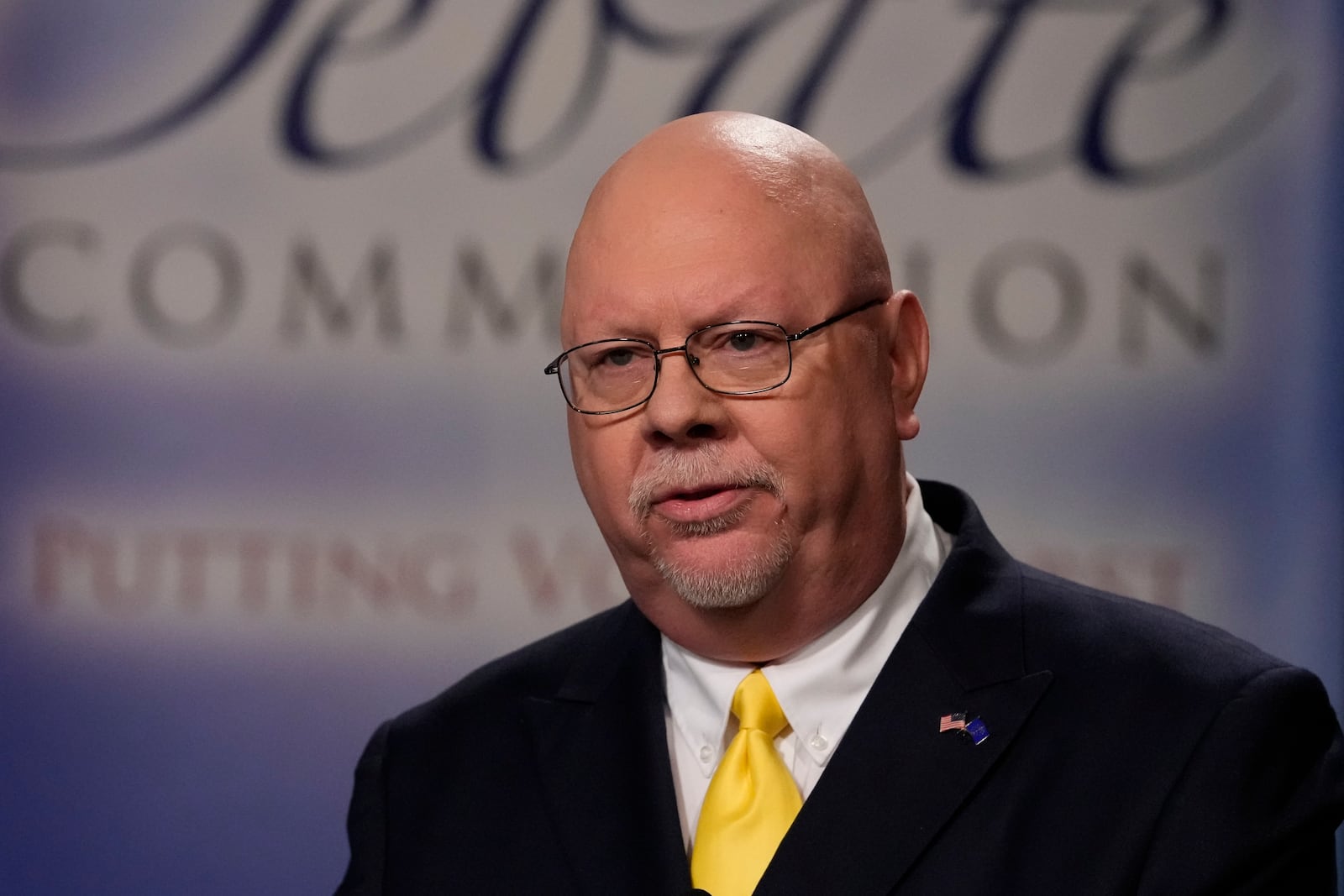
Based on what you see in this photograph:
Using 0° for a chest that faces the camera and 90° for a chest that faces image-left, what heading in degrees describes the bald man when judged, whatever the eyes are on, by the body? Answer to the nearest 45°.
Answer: approximately 45°

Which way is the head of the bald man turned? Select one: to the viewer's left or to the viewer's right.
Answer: to the viewer's left
